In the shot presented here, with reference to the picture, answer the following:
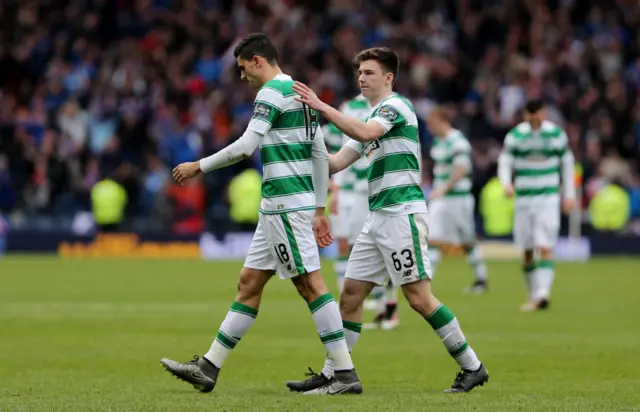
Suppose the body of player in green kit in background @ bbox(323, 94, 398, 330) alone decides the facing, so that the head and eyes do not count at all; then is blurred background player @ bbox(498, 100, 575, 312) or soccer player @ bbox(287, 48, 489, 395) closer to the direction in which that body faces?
the soccer player

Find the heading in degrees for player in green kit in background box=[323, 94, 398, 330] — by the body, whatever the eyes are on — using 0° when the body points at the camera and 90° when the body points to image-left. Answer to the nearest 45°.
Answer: approximately 45°

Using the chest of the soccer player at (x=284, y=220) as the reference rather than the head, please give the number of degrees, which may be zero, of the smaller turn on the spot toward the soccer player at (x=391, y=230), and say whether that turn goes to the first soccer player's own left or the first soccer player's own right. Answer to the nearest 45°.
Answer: approximately 180°

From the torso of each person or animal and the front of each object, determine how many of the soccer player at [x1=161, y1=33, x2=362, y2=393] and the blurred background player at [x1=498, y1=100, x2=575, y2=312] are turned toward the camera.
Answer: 1

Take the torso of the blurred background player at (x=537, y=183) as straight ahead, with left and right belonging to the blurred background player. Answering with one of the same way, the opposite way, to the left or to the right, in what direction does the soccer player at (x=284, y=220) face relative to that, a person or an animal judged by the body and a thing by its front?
to the right

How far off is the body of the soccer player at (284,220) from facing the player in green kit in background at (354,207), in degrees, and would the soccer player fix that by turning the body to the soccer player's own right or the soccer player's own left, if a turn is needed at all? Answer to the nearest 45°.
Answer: approximately 90° to the soccer player's own right

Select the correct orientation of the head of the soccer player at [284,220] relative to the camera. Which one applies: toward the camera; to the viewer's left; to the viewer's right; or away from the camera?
to the viewer's left

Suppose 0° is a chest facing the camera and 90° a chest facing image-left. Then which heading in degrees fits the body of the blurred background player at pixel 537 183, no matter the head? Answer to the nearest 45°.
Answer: approximately 0°

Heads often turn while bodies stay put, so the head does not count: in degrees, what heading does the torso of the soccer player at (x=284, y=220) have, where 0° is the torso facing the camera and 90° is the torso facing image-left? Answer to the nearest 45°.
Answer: approximately 90°

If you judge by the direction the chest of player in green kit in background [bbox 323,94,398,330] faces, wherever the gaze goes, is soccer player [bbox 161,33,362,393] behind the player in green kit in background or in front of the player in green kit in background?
in front
